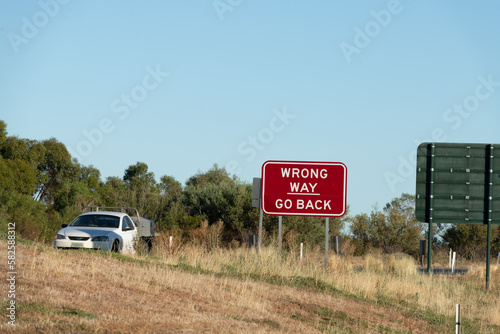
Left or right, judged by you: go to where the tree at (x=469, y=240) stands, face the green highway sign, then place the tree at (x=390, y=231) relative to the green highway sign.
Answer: right

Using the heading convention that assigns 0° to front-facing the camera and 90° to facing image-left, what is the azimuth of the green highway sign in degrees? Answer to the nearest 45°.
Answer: approximately 180°

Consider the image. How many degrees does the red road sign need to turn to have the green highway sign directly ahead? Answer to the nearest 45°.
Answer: approximately 90° to its left

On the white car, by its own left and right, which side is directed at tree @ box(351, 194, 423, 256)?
back

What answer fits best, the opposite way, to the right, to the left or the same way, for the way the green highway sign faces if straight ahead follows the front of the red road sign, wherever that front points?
the opposite way

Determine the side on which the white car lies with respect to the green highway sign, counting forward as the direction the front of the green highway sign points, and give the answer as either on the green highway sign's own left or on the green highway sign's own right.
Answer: on the green highway sign's own left

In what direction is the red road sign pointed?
toward the camera

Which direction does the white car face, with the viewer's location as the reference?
facing the viewer and to the left of the viewer

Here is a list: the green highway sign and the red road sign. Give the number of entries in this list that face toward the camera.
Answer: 1

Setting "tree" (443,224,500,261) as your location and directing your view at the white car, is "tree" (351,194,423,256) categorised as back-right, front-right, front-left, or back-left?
front-right

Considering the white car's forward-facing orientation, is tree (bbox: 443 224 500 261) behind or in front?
behind

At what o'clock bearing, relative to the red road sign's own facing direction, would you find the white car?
The white car is roughly at 3 o'clock from the red road sign.

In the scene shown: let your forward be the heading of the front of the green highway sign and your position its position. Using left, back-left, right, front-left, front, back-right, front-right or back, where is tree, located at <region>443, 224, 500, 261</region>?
front
